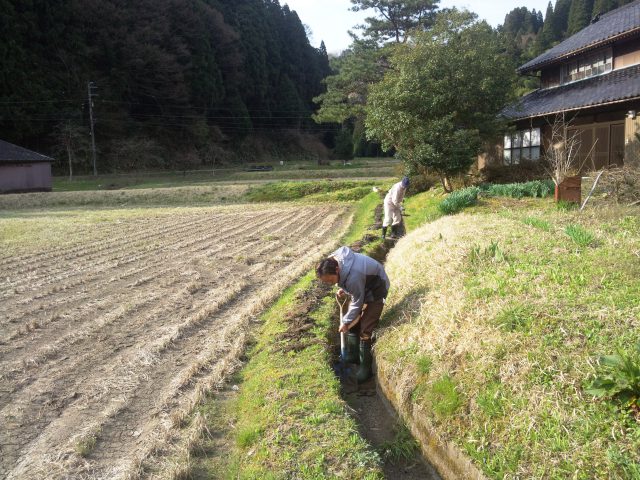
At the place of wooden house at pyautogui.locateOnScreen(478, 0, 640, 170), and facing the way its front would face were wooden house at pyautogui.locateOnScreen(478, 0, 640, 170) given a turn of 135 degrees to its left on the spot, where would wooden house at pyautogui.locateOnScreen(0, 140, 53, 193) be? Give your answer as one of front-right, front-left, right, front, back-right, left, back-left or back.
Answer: back

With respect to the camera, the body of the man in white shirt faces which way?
to the viewer's right

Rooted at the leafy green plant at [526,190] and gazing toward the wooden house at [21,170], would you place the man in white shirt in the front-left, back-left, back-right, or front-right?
front-left

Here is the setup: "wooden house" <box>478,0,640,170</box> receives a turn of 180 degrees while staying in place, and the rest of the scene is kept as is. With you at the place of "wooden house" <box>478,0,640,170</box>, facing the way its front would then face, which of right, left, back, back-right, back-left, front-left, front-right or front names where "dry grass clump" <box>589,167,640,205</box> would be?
back-right

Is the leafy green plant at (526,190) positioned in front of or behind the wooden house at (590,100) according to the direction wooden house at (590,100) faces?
in front

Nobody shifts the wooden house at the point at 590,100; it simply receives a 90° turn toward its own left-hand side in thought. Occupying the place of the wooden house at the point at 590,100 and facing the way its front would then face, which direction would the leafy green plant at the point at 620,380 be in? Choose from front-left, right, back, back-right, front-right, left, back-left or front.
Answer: front-right

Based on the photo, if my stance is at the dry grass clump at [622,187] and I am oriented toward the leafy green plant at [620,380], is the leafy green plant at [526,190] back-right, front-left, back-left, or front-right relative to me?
back-right

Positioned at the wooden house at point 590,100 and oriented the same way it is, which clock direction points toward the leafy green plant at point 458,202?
The leafy green plant is roughly at 11 o'clock from the wooden house.

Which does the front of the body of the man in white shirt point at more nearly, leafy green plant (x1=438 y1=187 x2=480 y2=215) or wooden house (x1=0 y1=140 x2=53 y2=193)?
the leafy green plant

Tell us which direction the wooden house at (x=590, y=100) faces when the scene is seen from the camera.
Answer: facing the viewer and to the left of the viewer

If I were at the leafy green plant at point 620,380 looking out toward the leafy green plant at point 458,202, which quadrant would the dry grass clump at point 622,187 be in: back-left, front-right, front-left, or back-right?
front-right
